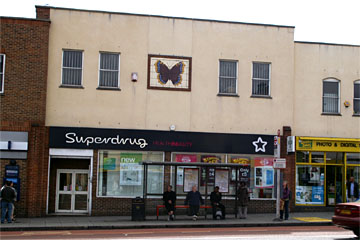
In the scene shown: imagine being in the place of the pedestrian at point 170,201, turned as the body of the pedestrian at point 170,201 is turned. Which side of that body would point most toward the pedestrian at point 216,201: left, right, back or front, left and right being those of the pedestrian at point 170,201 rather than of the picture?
left

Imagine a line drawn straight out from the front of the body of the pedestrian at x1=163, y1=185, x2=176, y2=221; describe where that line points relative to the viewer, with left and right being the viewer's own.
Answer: facing the viewer

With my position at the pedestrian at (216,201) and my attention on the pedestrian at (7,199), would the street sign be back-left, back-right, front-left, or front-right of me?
back-left

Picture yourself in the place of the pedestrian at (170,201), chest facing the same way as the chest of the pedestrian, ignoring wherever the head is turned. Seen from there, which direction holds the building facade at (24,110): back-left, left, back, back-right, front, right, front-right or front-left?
right

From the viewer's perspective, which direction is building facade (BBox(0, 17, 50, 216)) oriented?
toward the camera
